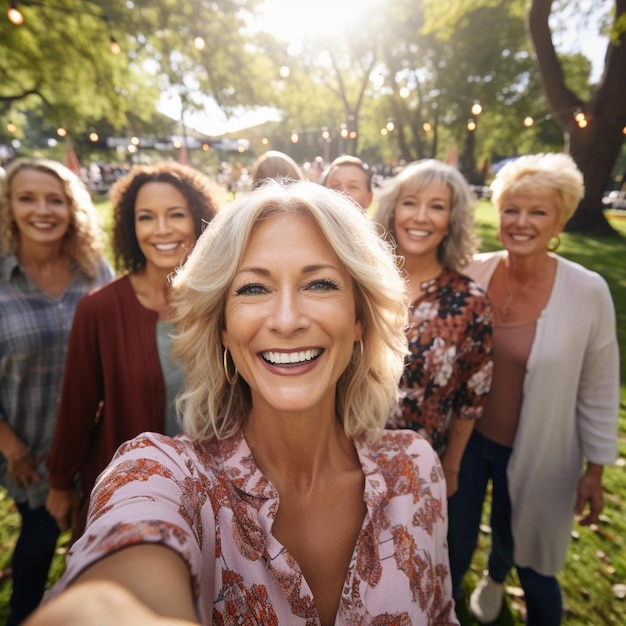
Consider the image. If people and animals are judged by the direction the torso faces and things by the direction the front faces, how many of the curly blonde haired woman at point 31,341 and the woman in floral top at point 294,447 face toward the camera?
2

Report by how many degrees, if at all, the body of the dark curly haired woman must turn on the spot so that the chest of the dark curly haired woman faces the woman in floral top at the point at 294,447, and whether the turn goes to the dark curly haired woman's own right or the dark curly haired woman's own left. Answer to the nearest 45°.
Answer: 0° — they already face them

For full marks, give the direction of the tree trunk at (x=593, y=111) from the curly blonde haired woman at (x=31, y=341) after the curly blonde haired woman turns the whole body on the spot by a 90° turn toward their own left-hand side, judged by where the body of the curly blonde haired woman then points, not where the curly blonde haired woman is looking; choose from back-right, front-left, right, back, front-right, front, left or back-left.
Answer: front

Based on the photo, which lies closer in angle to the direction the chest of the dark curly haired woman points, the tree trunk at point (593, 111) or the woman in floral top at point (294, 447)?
the woman in floral top

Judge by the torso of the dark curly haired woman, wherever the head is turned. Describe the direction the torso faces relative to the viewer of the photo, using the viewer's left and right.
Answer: facing the viewer and to the right of the viewer

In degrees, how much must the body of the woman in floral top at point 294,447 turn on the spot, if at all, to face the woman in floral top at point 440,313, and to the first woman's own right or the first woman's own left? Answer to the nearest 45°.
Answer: approximately 135° to the first woman's own left

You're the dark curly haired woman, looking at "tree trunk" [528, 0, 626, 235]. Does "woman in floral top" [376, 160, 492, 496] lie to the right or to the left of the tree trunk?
right

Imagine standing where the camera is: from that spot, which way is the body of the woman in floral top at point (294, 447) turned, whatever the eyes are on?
toward the camera

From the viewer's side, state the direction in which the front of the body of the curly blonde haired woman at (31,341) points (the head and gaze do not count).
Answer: toward the camera

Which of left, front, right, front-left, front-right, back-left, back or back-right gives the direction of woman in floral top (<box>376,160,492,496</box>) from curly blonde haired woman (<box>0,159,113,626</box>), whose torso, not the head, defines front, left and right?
front-left

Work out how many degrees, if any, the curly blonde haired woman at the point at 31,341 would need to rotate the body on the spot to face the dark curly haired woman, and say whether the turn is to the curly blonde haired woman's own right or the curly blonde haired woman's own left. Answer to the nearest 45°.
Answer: approximately 45° to the curly blonde haired woman's own left

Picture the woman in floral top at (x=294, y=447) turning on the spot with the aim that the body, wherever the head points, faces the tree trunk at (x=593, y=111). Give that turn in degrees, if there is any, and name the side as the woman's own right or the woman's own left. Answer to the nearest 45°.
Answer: approximately 135° to the woman's own left
